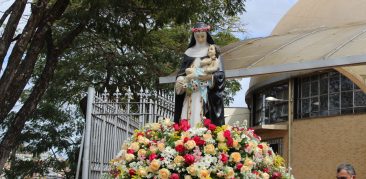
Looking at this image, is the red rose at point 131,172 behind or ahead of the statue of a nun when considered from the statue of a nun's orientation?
ahead

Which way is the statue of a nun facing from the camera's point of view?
toward the camera

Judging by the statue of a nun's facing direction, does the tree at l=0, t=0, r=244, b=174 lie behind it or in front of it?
behind

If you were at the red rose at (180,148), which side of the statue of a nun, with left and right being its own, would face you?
front

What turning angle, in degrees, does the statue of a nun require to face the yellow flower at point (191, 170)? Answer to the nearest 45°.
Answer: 0° — it already faces it

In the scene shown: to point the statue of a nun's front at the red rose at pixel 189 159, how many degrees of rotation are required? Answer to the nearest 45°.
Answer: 0° — it already faces it

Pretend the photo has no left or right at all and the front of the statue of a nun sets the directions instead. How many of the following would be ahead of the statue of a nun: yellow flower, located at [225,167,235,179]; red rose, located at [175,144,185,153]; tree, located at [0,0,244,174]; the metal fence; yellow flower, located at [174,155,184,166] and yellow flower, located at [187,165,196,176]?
4

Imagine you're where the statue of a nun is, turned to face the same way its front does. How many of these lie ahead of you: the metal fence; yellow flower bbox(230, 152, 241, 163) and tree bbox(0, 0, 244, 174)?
1

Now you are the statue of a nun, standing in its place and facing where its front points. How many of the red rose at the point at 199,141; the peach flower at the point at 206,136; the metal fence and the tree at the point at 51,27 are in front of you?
2

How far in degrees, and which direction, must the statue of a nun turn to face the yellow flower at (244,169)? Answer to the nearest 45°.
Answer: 0° — it already faces it

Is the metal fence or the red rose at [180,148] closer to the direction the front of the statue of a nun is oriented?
the red rose

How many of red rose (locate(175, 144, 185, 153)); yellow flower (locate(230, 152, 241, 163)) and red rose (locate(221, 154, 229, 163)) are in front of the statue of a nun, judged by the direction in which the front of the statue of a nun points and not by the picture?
3

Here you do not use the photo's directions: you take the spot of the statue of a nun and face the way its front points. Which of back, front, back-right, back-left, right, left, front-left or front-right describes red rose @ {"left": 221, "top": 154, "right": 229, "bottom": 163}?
front

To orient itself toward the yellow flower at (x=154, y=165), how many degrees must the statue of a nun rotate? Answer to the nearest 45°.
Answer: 0° — it already faces it

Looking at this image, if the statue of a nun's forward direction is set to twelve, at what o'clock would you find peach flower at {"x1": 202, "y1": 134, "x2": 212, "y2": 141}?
The peach flower is roughly at 12 o'clock from the statue of a nun.

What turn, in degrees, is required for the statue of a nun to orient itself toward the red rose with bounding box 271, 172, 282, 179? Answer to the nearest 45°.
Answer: approximately 45° to its left

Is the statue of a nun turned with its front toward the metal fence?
no

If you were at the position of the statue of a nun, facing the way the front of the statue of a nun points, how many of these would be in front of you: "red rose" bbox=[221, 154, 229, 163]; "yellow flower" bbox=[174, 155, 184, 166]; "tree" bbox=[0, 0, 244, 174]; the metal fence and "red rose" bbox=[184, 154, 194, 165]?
3
